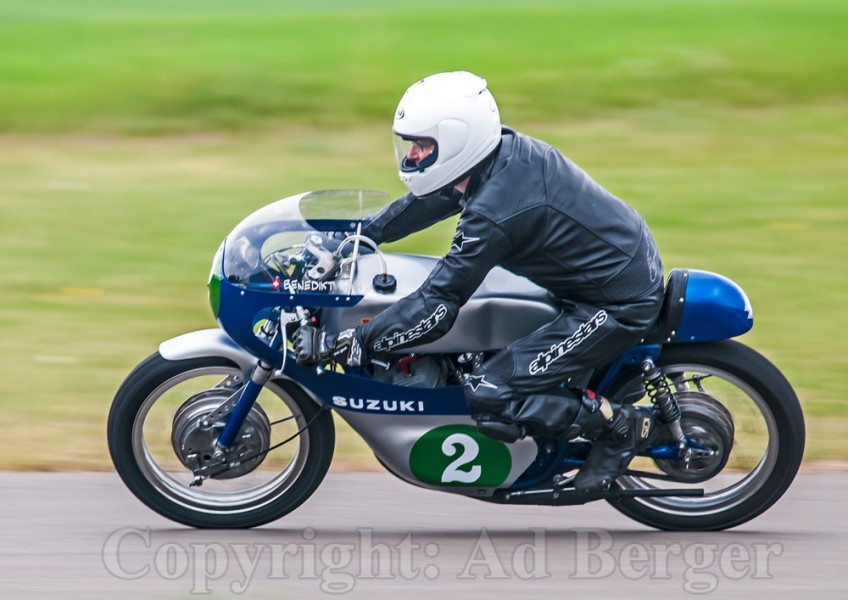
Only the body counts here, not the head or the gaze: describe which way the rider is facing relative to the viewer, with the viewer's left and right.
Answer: facing to the left of the viewer

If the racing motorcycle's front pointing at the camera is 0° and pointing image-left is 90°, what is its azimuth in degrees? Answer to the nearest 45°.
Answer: approximately 90°

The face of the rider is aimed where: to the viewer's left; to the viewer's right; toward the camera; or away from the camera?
to the viewer's left
